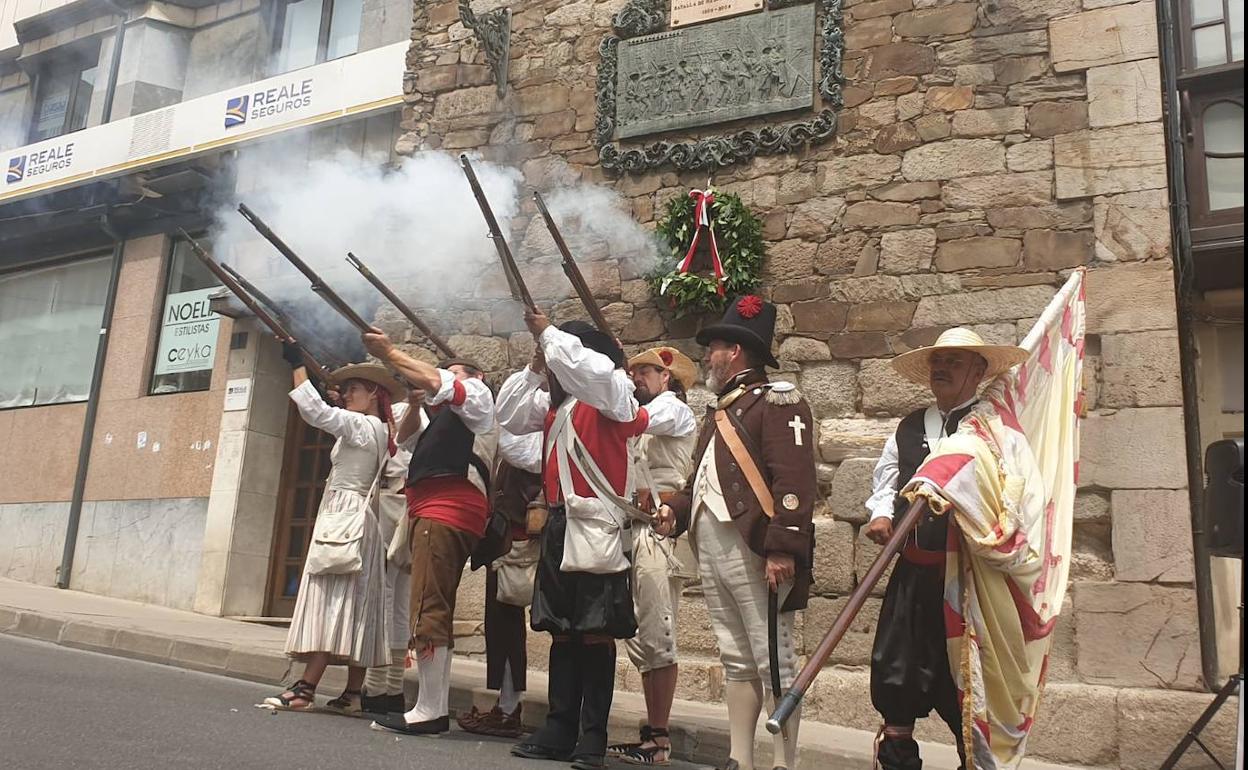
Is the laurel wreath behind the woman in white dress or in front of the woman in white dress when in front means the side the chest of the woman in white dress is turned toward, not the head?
behind

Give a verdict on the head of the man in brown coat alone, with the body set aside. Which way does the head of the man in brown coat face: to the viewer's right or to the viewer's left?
to the viewer's left

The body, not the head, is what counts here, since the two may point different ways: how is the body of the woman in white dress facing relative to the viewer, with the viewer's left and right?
facing to the left of the viewer

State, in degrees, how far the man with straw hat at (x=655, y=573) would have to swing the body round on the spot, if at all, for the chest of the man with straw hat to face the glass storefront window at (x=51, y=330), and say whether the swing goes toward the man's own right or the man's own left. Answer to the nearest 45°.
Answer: approximately 90° to the man's own right

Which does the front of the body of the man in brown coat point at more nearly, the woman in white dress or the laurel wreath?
the woman in white dress

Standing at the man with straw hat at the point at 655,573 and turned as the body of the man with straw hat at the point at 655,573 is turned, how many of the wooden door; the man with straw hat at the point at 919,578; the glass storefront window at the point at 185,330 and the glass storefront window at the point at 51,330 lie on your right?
3

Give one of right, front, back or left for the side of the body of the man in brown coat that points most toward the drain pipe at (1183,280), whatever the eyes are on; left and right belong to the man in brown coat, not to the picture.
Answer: back

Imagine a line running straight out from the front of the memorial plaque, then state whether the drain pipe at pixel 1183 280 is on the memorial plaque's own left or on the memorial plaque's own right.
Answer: on the memorial plaque's own left
